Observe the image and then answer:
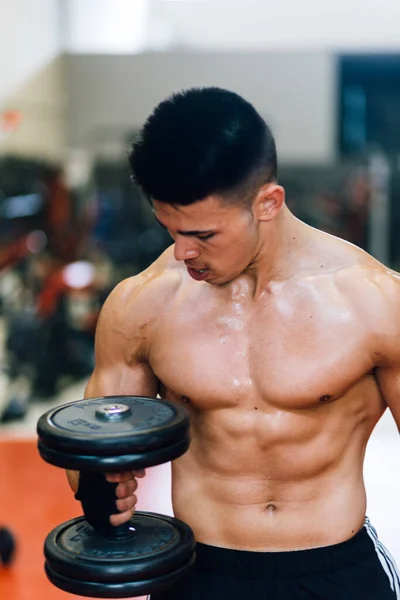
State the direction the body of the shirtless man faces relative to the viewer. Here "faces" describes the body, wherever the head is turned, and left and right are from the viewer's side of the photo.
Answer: facing the viewer

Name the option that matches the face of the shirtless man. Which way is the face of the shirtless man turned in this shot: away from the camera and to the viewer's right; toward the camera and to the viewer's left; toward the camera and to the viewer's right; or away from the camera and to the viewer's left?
toward the camera and to the viewer's left
